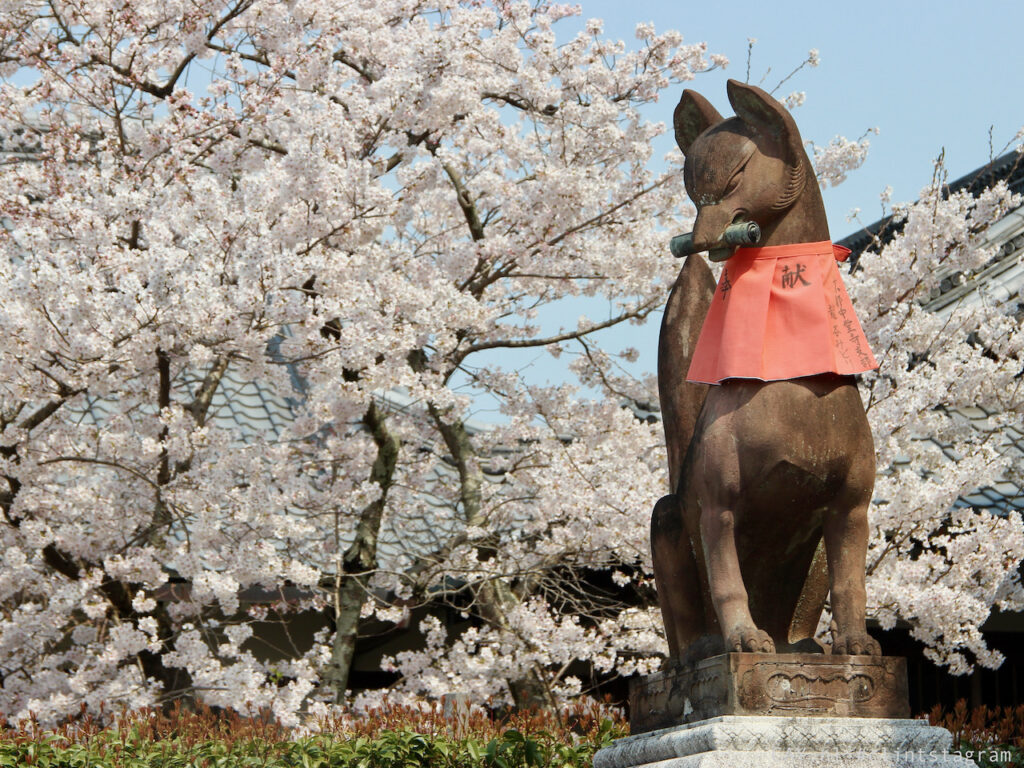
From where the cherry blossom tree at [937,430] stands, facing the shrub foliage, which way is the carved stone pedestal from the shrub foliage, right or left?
left

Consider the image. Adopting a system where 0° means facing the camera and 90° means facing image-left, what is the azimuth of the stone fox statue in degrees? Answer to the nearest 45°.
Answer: approximately 315°

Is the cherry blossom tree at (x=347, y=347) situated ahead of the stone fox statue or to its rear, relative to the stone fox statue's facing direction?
to the rear

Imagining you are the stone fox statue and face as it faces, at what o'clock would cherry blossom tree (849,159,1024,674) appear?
The cherry blossom tree is roughly at 8 o'clock from the stone fox statue.
